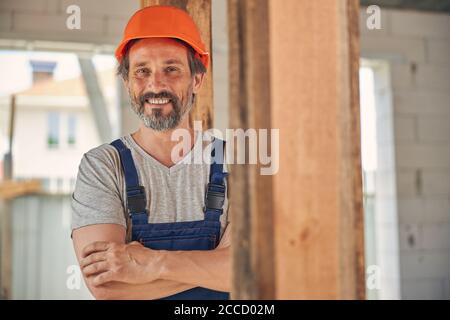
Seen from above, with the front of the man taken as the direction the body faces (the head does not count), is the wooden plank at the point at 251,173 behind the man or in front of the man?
in front

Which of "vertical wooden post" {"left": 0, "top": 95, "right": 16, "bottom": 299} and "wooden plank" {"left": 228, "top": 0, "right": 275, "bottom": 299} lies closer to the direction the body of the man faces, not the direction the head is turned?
the wooden plank

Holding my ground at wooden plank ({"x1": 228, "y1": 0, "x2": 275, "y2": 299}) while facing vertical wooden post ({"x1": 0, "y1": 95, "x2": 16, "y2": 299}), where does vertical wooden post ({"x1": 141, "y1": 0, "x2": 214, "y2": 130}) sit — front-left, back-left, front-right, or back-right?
front-right

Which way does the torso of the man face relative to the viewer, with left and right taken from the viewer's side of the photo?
facing the viewer and to the right of the viewer

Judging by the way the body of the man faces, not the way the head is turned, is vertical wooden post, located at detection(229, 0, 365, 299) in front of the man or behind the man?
in front

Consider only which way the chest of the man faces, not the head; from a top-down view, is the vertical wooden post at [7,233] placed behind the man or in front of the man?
behind
